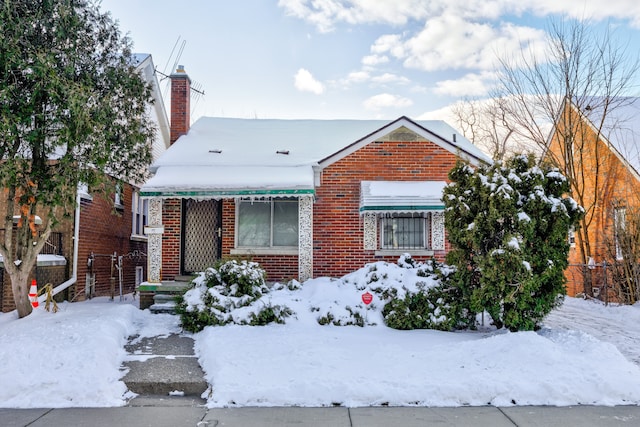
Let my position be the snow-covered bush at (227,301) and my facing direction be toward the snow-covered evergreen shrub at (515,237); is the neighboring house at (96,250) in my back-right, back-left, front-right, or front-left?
back-left

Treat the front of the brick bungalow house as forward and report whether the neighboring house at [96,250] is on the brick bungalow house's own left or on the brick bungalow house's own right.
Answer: on the brick bungalow house's own right

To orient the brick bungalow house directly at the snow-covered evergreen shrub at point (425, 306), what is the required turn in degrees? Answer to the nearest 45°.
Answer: approximately 45° to its left

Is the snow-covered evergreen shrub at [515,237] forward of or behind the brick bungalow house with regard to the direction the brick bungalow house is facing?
forward

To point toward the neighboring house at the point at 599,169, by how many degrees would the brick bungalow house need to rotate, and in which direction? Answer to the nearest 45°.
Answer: approximately 90° to its left

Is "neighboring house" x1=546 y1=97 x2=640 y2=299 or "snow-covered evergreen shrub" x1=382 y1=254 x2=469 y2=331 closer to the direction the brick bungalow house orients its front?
the snow-covered evergreen shrub

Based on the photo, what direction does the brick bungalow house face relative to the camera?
toward the camera

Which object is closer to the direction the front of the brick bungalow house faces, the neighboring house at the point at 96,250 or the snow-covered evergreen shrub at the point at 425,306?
the snow-covered evergreen shrub

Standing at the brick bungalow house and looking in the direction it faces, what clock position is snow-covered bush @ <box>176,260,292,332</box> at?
The snow-covered bush is roughly at 1 o'clock from the brick bungalow house.
